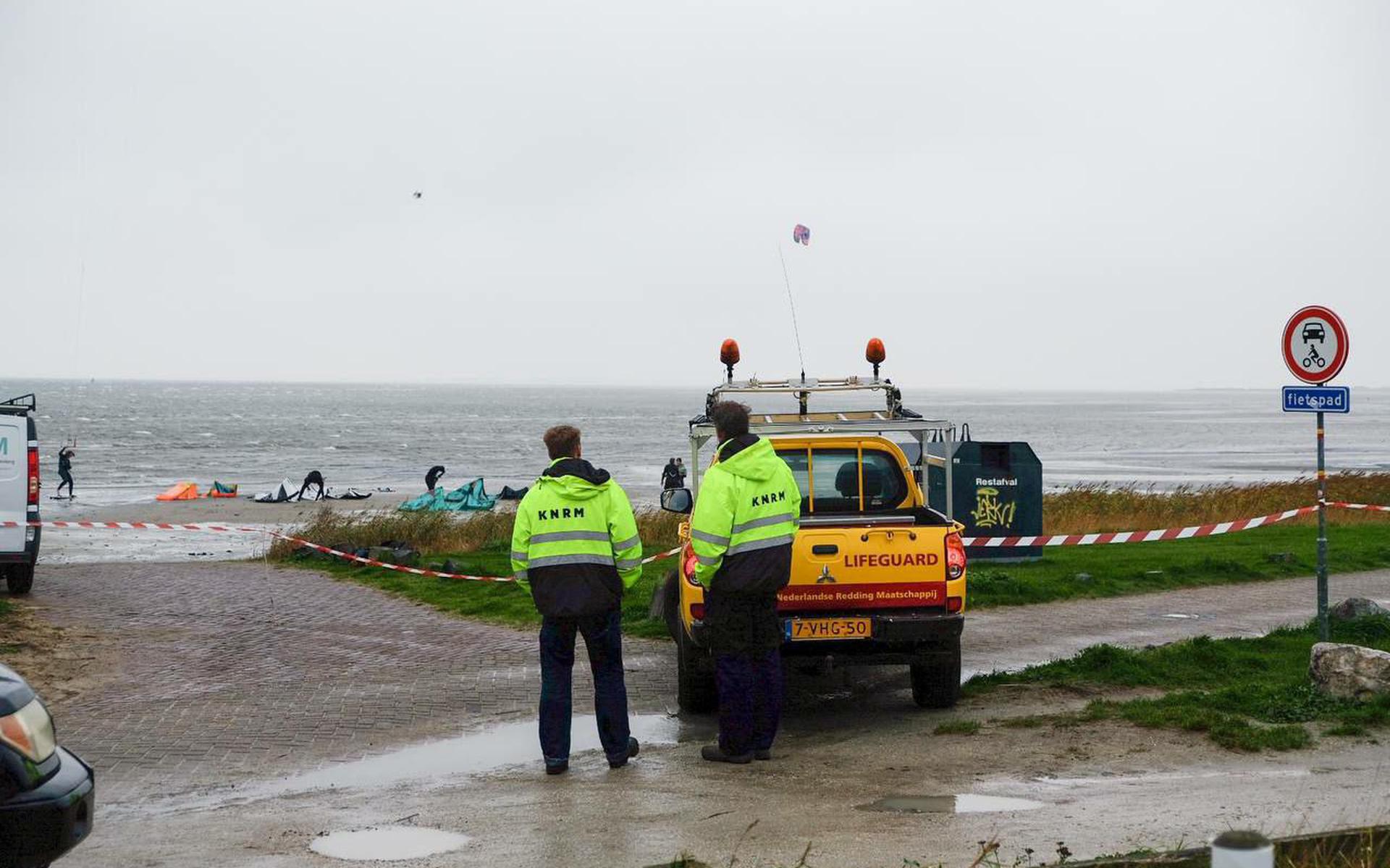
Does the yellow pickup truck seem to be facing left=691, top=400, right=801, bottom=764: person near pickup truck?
no

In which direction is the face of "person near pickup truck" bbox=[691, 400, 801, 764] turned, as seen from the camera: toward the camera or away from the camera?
away from the camera

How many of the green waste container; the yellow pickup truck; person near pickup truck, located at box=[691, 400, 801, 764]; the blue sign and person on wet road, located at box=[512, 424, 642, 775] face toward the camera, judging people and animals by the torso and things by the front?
2

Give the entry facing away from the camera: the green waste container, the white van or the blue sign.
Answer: the white van

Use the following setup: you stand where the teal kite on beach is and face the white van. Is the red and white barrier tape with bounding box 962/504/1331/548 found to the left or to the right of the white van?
left

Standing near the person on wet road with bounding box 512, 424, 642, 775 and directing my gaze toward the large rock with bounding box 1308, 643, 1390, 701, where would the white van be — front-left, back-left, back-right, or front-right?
back-left

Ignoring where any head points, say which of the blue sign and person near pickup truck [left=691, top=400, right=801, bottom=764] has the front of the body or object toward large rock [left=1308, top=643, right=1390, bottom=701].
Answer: the blue sign

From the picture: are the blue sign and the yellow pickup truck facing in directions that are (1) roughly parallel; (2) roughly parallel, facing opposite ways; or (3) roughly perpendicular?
roughly parallel, facing opposite ways

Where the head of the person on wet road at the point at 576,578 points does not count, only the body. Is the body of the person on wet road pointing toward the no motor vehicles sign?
no

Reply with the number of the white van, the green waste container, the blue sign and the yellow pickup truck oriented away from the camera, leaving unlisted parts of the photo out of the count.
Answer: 2

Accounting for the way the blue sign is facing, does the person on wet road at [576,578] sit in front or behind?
in front

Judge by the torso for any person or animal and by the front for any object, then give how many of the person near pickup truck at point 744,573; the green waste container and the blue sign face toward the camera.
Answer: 2

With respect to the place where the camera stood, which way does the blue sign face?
facing the viewer

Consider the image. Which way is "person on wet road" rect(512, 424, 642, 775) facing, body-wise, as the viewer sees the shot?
away from the camera

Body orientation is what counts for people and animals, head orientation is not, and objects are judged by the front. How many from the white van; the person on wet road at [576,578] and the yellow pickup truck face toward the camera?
0

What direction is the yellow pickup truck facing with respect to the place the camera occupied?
facing away from the viewer

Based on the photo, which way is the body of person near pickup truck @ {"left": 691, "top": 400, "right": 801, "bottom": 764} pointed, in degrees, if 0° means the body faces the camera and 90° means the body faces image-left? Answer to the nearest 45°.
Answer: approximately 135°

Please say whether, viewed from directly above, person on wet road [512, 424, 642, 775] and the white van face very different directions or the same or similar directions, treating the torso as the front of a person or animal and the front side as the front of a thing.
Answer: same or similar directions
